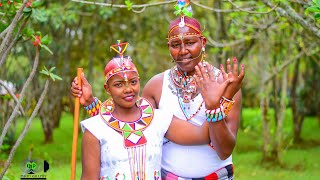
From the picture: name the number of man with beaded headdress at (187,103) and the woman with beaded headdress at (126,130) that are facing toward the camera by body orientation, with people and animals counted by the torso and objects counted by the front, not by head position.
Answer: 2

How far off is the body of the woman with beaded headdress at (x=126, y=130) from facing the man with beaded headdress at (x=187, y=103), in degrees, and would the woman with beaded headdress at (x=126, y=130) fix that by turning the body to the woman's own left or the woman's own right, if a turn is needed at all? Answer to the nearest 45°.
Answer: approximately 135° to the woman's own left

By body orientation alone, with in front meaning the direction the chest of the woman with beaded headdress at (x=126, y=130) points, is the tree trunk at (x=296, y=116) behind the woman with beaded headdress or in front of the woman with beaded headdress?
behind

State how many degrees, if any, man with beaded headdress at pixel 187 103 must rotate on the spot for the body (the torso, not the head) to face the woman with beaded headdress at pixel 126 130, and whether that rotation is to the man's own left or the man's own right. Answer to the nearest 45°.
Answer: approximately 45° to the man's own right

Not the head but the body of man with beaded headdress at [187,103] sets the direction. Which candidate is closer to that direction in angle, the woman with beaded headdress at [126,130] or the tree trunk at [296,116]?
the woman with beaded headdress

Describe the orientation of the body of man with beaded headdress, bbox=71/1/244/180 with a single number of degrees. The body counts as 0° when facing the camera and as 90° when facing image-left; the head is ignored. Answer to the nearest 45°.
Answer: approximately 0°

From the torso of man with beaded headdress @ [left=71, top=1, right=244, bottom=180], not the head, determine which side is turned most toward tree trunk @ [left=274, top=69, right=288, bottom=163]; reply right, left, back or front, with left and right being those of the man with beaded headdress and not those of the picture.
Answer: back
